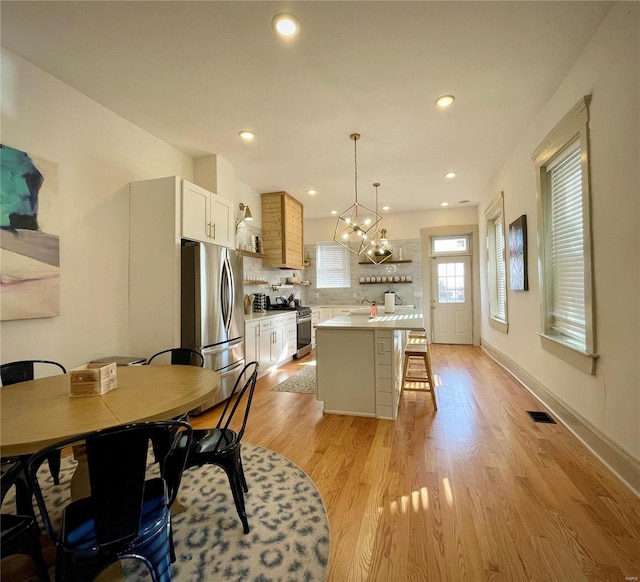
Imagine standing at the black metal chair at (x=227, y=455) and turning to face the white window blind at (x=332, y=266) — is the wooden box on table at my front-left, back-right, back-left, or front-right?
back-left

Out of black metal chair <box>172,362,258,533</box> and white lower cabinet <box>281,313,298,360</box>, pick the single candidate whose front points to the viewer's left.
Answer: the black metal chair

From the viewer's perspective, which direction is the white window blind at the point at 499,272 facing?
to the viewer's left

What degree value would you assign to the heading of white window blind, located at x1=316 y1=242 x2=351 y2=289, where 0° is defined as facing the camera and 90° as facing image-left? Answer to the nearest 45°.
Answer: approximately 0°

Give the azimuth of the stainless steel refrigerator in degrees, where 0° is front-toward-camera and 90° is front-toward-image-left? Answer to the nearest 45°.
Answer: approximately 315°

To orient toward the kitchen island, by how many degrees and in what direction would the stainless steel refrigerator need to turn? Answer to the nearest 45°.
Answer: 0° — it already faces it

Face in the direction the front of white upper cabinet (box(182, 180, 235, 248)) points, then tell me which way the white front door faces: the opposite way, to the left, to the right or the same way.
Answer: to the right

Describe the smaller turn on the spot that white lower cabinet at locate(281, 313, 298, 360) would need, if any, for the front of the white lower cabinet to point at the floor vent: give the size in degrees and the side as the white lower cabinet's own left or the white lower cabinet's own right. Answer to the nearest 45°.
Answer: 0° — it already faces it

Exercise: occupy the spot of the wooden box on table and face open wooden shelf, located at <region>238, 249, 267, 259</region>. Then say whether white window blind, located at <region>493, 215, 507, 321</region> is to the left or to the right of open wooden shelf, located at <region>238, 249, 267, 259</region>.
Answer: right

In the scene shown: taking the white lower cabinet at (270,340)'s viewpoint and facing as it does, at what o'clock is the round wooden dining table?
The round wooden dining table is roughly at 2 o'clock from the white lower cabinet.

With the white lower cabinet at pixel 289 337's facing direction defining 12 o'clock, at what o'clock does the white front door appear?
The white front door is roughly at 10 o'clock from the white lower cabinet.

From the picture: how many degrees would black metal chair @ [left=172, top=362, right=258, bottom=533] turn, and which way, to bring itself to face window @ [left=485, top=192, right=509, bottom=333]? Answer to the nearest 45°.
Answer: approximately 135° to its right

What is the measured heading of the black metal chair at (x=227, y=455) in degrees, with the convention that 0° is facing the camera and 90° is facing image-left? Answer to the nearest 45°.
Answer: approximately 90°
